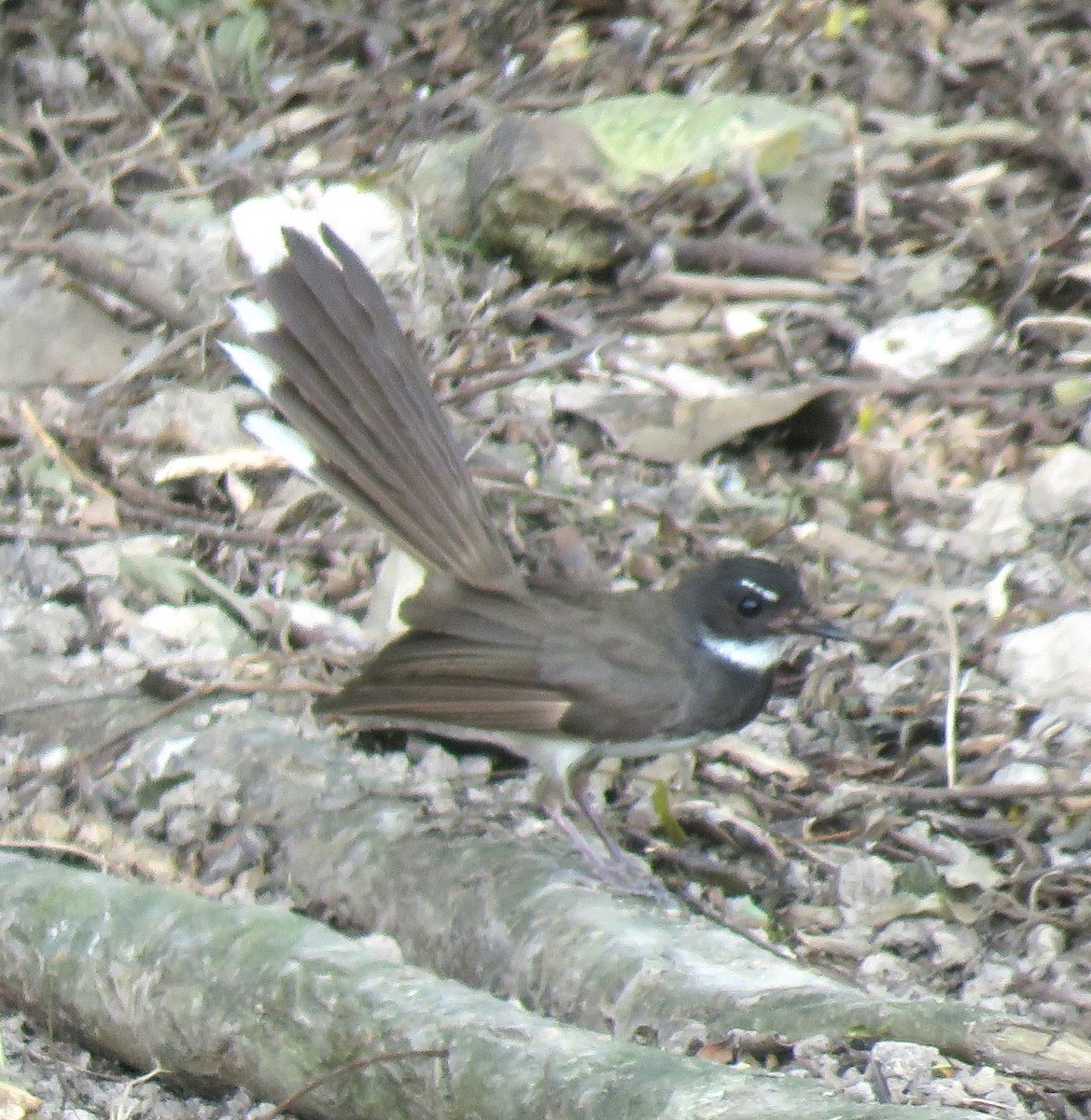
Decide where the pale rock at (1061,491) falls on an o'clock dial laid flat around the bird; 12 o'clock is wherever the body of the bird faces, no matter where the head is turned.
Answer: The pale rock is roughly at 11 o'clock from the bird.

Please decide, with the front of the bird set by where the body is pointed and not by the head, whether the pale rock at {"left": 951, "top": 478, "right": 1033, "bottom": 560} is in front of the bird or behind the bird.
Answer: in front

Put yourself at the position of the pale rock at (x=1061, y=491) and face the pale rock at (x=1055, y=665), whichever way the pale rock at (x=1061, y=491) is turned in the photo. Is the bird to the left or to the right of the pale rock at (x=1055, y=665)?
right

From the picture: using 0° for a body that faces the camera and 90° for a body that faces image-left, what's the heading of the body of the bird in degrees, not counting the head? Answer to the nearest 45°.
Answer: approximately 270°

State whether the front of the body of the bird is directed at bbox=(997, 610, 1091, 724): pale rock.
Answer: yes
